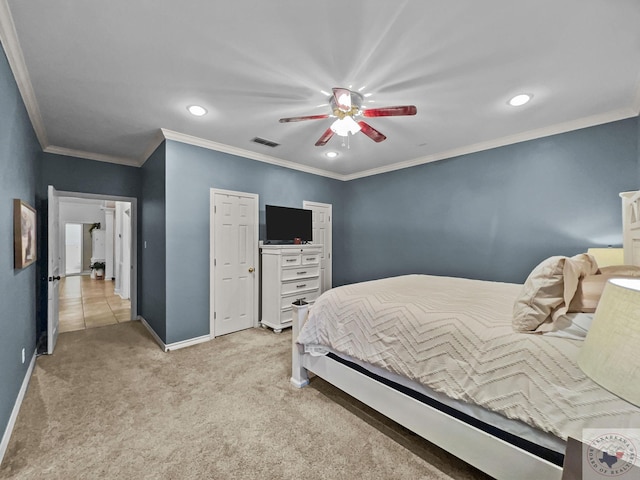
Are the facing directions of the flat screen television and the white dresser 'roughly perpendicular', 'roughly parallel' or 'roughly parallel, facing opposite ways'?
roughly parallel

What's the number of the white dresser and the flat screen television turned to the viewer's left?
0

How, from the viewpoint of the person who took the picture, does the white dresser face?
facing the viewer and to the right of the viewer

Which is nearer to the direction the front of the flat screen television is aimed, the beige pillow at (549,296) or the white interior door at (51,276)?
the beige pillow

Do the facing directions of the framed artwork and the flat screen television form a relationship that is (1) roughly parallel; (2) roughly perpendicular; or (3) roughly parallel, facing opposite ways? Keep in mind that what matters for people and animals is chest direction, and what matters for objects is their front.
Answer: roughly perpendicular

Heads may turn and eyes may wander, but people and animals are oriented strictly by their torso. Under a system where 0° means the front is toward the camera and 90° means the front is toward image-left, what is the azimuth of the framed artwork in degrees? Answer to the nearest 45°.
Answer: approximately 270°

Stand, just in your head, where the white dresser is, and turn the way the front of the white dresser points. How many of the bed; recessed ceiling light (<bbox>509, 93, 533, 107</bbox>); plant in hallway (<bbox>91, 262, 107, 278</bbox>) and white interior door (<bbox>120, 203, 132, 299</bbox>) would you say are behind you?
2

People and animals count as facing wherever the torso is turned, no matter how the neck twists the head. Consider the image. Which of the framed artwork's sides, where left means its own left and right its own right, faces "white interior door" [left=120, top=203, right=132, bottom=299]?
left

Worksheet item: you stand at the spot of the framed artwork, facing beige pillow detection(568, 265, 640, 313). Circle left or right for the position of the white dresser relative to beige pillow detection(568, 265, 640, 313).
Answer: left

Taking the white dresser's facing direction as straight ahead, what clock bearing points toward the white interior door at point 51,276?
The white interior door is roughly at 4 o'clock from the white dresser.

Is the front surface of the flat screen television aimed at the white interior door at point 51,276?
no

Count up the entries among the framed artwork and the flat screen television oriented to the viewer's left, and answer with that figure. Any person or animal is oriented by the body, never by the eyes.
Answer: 0

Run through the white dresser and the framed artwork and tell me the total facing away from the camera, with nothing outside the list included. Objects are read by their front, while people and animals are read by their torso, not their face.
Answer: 0
